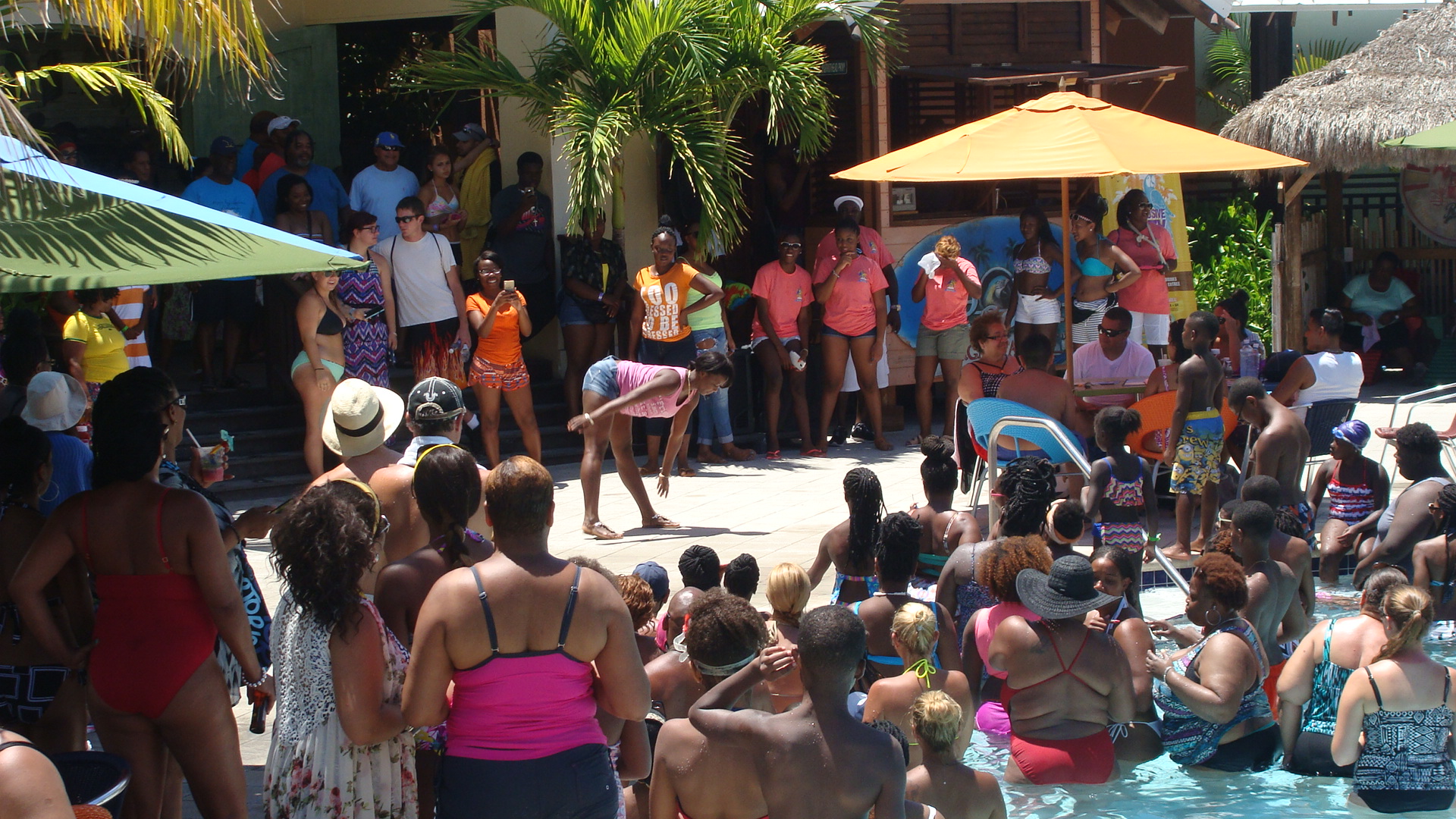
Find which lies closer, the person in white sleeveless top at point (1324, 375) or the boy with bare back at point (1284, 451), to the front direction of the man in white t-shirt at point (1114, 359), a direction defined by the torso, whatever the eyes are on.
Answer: the boy with bare back

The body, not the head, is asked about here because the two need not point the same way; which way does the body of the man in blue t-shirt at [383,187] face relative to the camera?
toward the camera

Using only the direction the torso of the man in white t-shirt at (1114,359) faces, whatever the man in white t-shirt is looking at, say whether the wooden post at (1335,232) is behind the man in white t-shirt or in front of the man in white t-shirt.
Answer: behind

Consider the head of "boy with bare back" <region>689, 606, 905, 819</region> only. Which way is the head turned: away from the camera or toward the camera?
away from the camera

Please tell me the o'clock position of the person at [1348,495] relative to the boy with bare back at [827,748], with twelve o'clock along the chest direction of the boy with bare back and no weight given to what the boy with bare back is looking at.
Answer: The person is roughly at 1 o'clock from the boy with bare back.

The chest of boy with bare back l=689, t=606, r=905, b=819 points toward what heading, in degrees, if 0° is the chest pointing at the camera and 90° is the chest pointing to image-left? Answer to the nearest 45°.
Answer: approximately 180°

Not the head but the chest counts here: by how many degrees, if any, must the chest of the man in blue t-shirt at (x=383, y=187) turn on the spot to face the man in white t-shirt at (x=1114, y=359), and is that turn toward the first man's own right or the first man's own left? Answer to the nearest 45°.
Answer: approximately 45° to the first man's own left

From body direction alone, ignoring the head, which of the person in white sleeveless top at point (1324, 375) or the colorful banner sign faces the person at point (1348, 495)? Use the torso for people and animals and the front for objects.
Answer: the colorful banner sign

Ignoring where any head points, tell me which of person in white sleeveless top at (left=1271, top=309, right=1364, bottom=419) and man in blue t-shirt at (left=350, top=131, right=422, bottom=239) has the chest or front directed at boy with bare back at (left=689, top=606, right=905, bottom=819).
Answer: the man in blue t-shirt

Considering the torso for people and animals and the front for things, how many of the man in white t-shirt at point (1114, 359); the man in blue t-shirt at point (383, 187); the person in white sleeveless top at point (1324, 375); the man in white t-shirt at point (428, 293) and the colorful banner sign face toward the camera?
4

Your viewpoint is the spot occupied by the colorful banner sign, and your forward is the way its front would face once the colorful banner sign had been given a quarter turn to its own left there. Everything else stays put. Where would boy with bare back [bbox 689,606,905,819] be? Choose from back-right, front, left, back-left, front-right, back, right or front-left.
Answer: right

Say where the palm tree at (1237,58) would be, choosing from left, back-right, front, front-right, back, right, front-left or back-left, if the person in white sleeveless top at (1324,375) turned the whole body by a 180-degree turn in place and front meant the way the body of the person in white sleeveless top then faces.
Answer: back-left

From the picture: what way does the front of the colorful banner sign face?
toward the camera

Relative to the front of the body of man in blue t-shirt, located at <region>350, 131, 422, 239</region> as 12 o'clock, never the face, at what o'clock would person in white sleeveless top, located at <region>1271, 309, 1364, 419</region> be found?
The person in white sleeveless top is roughly at 10 o'clock from the man in blue t-shirt.

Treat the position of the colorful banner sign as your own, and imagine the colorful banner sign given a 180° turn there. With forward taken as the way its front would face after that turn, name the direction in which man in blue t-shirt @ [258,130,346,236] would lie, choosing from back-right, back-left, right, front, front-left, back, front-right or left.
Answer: back-left

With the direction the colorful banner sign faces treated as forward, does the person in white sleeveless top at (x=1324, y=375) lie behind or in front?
in front

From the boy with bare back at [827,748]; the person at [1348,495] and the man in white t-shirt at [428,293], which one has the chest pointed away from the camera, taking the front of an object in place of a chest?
the boy with bare back

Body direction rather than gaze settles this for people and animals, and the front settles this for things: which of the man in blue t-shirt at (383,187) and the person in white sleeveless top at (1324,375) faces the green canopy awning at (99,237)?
the man in blue t-shirt

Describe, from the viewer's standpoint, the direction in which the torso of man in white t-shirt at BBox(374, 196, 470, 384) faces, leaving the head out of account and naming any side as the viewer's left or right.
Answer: facing the viewer

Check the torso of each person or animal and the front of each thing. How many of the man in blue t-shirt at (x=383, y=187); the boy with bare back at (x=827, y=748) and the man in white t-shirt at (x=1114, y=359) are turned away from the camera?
1
